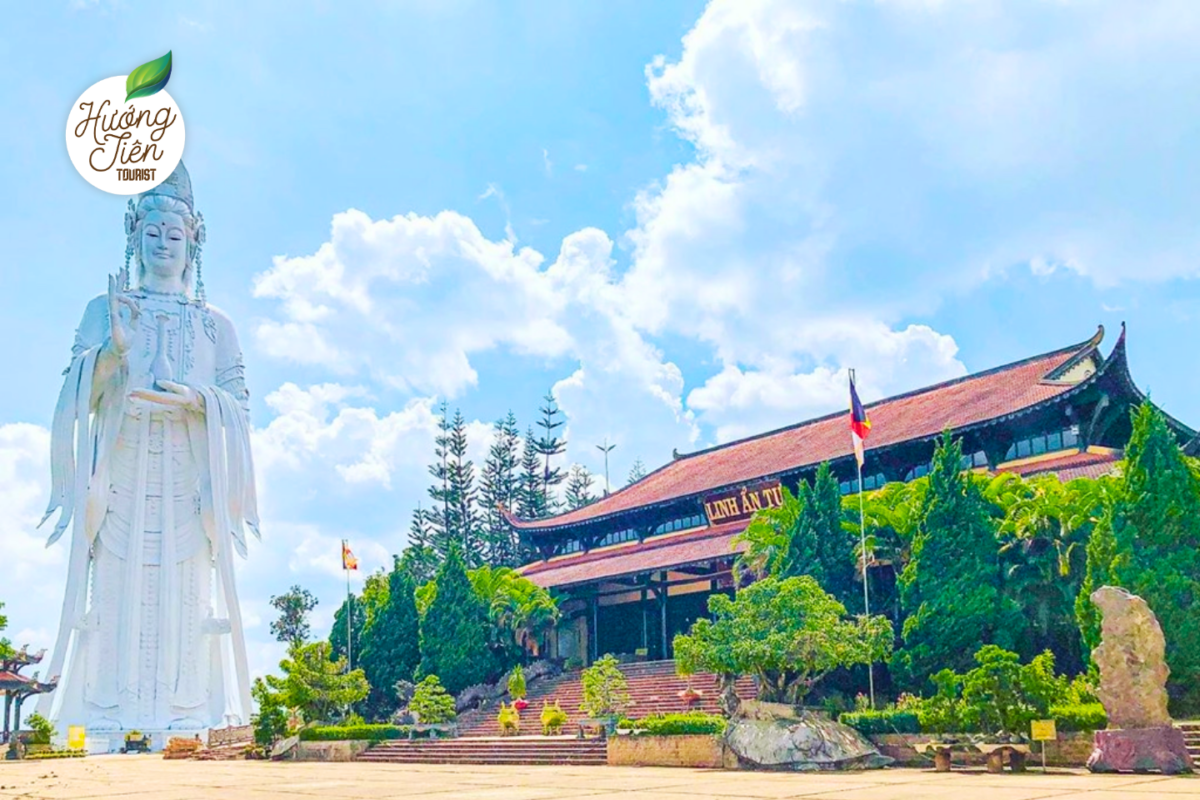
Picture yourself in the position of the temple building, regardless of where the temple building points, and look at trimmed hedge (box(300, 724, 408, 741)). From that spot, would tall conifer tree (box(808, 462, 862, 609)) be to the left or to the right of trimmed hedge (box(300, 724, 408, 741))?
left

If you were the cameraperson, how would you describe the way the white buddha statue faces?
facing the viewer

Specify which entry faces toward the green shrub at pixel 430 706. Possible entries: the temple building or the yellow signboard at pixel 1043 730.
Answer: the temple building

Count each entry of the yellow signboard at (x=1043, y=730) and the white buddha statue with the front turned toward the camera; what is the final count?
2

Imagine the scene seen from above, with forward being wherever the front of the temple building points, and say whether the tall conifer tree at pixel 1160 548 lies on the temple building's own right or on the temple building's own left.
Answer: on the temple building's own left

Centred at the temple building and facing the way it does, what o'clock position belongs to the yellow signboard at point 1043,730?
The yellow signboard is roughly at 10 o'clock from the temple building.

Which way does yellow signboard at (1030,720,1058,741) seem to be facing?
toward the camera

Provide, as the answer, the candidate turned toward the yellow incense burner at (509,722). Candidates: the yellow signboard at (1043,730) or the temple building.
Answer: the temple building

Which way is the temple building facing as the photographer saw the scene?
facing the viewer and to the left of the viewer

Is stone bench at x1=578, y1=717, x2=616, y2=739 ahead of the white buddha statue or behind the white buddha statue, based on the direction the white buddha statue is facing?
ahead

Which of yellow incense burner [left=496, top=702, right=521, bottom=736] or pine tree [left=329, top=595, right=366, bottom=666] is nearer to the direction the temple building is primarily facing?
the yellow incense burner

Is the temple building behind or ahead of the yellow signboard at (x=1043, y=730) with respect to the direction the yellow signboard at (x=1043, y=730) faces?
behind
